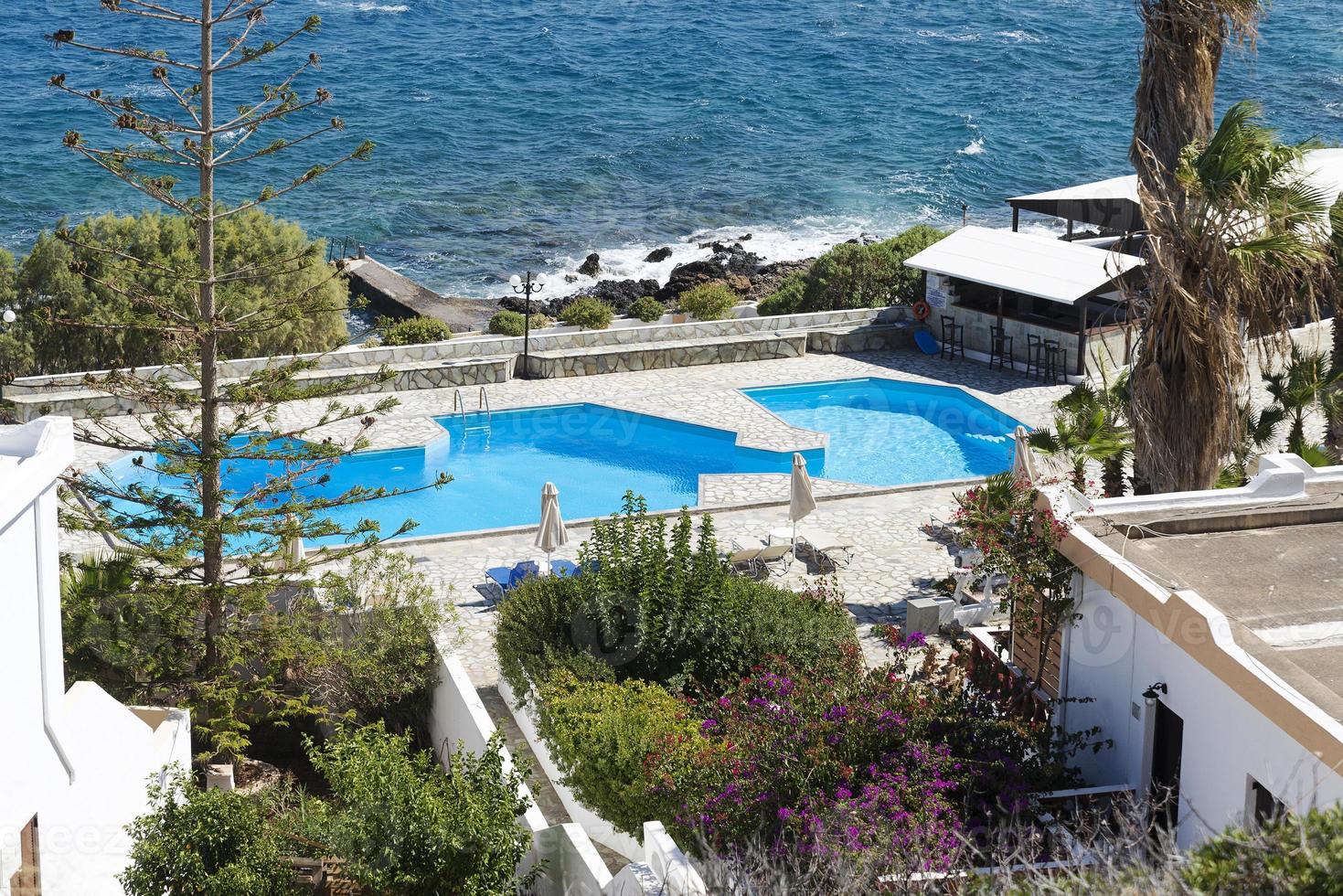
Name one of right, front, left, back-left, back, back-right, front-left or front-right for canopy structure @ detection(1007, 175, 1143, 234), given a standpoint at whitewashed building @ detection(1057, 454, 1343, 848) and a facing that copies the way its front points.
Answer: back-right

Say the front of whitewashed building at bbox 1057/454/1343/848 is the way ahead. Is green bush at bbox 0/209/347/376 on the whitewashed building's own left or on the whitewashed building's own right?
on the whitewashed building's own right

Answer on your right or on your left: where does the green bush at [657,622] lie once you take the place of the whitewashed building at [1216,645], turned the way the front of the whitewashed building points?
on your right

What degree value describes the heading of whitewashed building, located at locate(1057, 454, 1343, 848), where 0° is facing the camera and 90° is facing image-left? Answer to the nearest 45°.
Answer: approximately 45°

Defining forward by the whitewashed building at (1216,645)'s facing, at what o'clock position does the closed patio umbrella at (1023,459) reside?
The closed patio umbrella is roughly at 4 o'clock from the whitewashed building.

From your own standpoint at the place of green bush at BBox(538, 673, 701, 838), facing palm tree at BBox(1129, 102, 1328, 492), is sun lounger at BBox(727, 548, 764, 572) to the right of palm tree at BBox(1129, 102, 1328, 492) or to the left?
left

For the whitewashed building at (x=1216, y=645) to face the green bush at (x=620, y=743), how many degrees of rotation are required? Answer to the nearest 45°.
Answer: approximately 45° to its right

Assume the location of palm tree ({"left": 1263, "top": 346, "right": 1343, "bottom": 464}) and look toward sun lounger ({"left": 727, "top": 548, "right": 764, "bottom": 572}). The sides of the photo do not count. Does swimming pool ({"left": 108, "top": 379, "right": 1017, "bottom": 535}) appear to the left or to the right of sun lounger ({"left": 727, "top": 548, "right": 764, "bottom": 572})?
right
